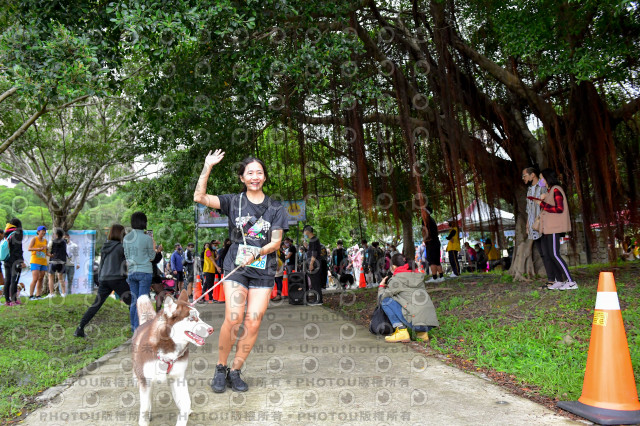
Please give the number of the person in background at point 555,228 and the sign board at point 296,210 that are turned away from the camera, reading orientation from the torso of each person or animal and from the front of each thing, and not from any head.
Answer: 0

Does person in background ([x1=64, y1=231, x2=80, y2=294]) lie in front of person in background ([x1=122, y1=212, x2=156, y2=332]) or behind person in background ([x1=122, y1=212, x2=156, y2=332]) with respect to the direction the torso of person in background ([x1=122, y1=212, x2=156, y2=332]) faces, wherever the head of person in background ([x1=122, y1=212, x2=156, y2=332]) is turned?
in front

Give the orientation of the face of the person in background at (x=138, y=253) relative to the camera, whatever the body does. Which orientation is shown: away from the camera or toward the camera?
away from the camera

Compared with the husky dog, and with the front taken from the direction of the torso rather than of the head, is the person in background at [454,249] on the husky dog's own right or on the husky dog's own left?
on the husky dog's own left

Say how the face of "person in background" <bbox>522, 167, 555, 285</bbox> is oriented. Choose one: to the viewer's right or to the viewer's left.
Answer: to the viewer's left

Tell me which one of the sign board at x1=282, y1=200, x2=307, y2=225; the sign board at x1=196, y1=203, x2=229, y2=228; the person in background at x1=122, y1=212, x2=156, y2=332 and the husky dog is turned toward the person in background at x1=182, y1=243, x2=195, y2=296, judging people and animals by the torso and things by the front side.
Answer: the person in background at x1=122, y1=212, x2=156, y2=332

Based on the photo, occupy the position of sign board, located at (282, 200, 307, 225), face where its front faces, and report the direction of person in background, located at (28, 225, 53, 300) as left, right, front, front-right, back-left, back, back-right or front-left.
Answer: right

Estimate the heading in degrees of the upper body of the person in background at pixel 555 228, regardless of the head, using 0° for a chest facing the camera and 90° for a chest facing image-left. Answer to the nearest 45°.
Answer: approximately 90°

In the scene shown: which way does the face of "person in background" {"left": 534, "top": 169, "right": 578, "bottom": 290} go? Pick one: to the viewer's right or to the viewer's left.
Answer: to the viewer's left

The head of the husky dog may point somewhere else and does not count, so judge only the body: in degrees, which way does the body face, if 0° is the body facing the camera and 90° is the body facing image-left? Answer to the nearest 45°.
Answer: approximately 315°

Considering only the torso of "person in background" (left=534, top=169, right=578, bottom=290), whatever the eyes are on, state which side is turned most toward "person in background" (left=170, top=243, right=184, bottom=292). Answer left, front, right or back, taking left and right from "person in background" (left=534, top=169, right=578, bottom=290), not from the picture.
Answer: front

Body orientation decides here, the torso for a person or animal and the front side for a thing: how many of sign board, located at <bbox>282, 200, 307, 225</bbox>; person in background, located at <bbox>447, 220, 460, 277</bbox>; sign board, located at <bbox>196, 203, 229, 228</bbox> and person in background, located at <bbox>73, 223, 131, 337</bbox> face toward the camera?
2
